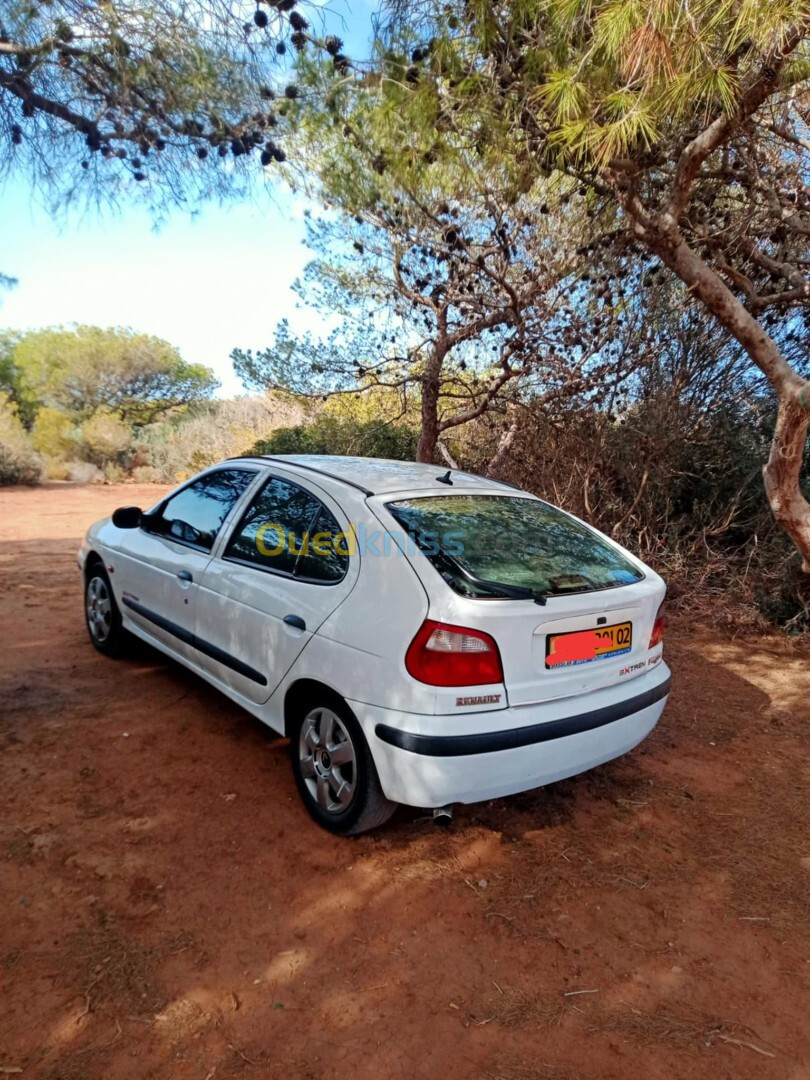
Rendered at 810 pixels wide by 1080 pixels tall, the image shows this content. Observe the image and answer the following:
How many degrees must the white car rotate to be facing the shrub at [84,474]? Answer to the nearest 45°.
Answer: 0° — it already faces it

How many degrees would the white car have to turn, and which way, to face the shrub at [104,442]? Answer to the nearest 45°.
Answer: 0° — it already faces it

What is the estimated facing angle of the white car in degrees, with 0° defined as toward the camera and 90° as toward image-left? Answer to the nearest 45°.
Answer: approximately 135°

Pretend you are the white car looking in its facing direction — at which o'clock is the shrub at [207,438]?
The shrub is roughly at 1 o'clock from the white car.

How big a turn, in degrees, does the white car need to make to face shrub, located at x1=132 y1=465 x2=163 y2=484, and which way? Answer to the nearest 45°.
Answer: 0° — it already faces it

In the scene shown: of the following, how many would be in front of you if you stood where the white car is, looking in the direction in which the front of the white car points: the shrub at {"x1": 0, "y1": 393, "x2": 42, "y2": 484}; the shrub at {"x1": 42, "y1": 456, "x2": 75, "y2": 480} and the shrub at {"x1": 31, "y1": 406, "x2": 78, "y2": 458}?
3
